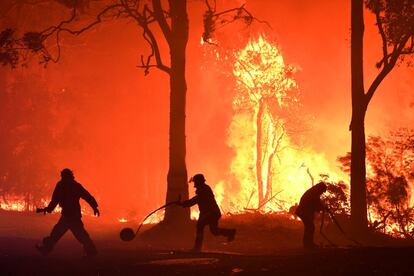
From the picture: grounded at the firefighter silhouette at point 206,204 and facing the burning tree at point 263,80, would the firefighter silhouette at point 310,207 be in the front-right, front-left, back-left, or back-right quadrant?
front-right

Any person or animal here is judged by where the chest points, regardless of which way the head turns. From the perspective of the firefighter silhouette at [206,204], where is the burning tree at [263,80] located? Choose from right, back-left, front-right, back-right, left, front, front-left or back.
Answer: right

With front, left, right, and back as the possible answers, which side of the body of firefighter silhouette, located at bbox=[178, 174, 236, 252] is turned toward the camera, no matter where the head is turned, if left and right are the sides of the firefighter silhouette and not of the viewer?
left

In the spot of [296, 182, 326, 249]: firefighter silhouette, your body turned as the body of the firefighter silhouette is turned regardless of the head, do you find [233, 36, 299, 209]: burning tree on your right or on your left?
on your left

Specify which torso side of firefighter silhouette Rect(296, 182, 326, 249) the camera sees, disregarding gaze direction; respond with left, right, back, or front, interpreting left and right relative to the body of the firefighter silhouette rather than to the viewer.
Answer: right

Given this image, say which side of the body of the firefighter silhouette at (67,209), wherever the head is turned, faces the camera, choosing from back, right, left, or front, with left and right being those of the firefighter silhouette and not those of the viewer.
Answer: left

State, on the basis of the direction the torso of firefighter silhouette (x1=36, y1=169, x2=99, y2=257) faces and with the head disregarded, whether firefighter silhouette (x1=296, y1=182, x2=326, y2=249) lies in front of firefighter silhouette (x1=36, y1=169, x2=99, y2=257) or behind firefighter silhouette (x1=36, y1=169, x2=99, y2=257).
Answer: behind

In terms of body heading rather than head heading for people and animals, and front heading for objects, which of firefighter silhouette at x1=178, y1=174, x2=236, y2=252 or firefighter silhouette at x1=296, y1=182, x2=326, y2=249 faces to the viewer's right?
firefighter silhouette at x1=296, y1=182, x2=326, y2=249

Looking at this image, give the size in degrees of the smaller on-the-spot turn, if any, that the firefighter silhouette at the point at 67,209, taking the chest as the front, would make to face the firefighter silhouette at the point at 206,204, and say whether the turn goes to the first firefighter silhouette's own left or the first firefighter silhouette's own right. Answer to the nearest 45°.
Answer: approximately 180°

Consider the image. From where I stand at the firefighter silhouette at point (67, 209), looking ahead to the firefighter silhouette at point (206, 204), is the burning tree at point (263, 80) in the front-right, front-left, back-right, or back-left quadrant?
front-left

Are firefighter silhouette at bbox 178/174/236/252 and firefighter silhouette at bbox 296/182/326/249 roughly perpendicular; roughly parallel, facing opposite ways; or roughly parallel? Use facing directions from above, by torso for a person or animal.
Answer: roughly parallel, facing opposite ways
